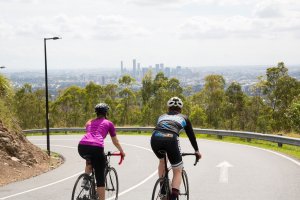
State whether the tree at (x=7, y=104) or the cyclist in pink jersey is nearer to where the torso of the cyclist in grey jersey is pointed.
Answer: the tree

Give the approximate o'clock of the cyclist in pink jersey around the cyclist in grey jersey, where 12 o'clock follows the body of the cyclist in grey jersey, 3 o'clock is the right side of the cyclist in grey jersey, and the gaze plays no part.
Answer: The cyclist in pink jersey is roughly at 8 o'clock from the cyclist in grey jersey.

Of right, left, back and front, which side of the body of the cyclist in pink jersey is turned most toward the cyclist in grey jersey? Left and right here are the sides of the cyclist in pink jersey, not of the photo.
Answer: right

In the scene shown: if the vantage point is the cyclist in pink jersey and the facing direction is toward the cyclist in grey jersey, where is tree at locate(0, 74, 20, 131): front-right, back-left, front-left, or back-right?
back-left

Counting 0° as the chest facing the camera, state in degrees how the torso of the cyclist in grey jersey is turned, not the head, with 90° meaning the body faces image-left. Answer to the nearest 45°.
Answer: approximately 225°

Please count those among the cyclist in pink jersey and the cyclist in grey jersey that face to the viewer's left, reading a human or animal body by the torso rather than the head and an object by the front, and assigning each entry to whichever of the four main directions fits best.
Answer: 0

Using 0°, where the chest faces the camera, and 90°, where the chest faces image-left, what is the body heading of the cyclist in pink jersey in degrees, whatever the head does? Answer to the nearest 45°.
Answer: approximately 225°

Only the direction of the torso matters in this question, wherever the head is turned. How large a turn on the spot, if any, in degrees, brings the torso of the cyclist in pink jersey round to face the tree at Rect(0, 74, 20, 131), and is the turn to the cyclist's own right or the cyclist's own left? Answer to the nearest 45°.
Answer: approximately 45° to the cyclist's own left

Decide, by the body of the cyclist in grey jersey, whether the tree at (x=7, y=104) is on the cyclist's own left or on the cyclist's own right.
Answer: on the cyclist's own left

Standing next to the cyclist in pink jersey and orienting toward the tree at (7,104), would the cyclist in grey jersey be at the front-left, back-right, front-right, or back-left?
back-right
